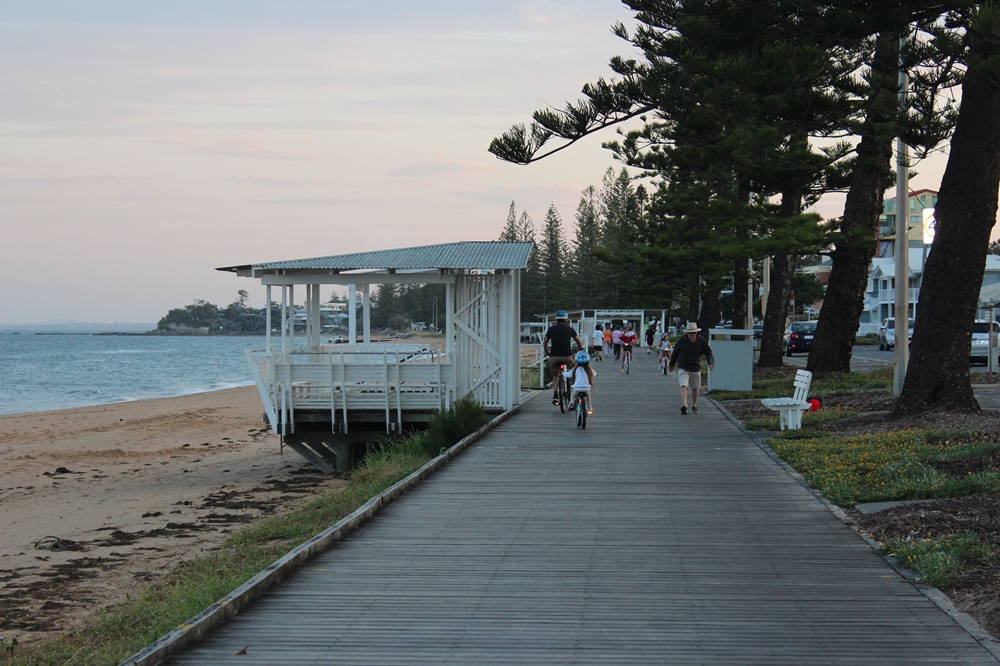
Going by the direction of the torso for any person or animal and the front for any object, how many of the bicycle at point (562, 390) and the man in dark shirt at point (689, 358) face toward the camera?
1

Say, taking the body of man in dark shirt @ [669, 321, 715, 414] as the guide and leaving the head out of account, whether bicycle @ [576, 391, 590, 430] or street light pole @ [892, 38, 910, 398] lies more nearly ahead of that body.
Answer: the bicycle

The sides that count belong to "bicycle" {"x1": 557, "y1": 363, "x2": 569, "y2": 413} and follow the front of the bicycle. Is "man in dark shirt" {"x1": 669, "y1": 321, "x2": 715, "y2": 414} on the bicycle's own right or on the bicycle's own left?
on the bicycle's own right

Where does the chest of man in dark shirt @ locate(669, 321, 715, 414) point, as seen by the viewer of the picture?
toward the camera

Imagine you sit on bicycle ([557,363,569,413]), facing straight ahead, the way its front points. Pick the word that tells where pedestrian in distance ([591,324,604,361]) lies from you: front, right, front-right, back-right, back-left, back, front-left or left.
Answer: front

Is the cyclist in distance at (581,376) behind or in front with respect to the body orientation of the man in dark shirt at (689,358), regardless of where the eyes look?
in front

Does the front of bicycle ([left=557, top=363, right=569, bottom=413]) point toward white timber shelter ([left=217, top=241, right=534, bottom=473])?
no

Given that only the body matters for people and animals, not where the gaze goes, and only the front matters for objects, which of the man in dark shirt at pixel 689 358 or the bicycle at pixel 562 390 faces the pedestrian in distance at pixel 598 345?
the bicycle

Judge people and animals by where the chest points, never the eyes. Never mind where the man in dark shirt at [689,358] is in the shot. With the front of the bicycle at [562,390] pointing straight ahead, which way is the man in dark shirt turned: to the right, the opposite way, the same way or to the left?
the opposite way

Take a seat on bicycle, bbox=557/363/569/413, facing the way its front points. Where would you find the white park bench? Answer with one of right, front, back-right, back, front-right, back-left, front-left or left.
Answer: back-right

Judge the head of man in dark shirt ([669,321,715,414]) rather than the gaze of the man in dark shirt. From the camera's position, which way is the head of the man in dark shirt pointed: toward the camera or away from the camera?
toward the camera

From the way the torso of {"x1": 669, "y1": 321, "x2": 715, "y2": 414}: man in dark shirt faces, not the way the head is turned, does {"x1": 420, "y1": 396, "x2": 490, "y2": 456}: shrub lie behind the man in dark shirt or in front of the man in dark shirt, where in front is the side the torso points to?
in front

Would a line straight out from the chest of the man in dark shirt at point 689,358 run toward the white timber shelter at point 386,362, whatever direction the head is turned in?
no

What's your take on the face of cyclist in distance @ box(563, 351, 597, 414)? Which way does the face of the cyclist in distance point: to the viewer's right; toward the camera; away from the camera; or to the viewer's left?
away from the camera

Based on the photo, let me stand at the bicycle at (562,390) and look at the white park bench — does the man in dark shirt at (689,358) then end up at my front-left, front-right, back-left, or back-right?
front-left

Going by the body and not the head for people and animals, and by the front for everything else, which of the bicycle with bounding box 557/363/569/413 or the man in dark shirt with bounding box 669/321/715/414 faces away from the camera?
the bicycle

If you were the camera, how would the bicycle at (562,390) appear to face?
facing away from the viewer
